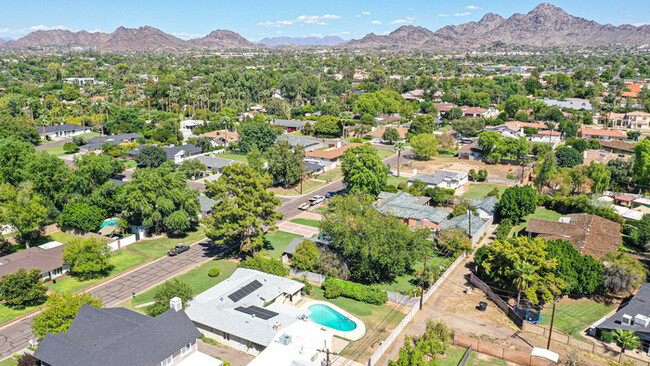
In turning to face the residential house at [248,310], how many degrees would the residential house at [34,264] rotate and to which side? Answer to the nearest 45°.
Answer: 0° — it already faces it

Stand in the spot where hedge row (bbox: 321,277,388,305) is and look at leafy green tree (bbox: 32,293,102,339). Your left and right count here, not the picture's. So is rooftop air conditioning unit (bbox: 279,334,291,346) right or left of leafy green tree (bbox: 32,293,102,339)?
left

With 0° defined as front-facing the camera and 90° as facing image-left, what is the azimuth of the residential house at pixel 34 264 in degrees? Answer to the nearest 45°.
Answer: approximately 315°

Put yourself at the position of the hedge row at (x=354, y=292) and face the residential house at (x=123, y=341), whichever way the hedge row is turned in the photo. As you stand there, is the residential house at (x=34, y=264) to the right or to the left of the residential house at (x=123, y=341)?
right
